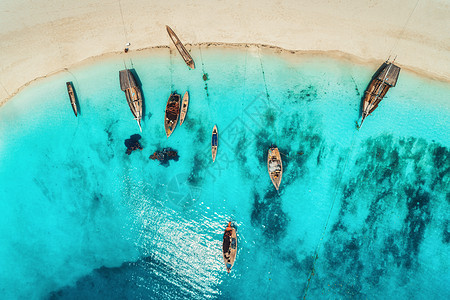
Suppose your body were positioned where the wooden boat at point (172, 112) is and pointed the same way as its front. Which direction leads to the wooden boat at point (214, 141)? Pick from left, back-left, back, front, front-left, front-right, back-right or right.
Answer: left

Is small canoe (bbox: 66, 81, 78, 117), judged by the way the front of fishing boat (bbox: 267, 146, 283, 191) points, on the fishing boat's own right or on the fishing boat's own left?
on the fishing boat's own right

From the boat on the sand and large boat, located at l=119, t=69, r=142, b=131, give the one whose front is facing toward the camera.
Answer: the large boat

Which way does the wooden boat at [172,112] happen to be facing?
toward the camera

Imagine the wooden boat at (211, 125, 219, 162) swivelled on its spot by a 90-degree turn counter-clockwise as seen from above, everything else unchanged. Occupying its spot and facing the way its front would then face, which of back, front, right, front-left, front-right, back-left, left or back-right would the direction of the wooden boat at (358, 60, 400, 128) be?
front-right

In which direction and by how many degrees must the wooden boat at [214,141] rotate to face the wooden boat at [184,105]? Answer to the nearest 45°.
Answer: approximately 90° to its right

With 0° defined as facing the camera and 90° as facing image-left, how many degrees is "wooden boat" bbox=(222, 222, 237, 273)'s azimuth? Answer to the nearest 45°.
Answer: approximately 0°

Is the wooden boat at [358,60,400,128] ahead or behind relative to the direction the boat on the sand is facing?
behind
